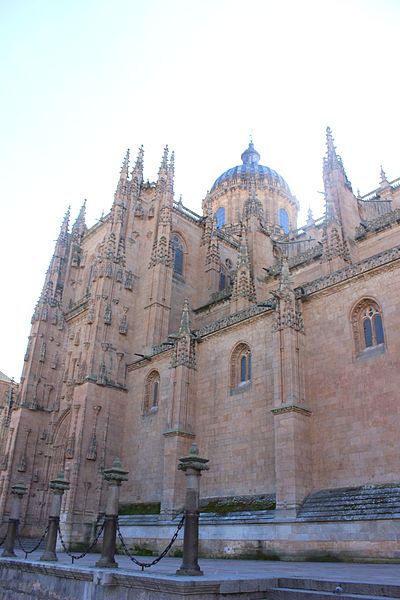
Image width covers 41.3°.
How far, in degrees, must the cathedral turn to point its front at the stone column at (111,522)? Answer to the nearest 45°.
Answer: approximately 45° to its left

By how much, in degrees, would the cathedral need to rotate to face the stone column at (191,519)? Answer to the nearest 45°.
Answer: approximately 45° to its left

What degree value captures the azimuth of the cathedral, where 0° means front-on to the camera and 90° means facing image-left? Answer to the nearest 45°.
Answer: approximately 45°
